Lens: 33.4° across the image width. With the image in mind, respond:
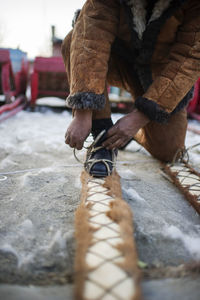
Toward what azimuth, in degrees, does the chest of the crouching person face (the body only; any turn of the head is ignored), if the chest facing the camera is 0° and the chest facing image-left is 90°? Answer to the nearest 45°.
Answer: approximately 0°
